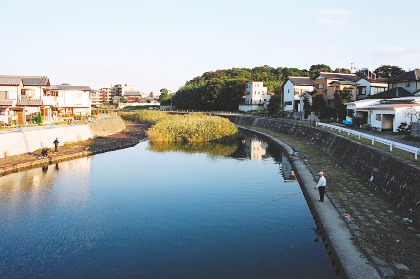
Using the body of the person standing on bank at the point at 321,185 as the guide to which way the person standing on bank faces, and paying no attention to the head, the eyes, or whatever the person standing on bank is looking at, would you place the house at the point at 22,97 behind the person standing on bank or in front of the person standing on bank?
in front

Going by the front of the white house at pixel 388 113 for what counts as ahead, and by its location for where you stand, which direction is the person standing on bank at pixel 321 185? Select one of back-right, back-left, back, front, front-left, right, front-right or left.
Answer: front-left

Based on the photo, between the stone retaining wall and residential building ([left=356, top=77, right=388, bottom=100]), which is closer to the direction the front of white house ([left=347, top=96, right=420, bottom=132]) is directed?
the stone retaining wall

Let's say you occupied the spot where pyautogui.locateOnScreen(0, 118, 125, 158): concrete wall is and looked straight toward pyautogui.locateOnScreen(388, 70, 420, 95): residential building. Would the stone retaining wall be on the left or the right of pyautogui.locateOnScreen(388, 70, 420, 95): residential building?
right

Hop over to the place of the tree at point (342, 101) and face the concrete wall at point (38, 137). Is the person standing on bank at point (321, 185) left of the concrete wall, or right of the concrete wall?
left

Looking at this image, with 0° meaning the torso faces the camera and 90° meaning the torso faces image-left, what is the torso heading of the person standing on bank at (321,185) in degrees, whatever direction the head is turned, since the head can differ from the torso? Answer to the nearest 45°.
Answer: approximately 90°

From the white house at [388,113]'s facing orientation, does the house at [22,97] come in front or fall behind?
in front

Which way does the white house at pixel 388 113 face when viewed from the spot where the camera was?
facing the viewer and to the left of the viewer

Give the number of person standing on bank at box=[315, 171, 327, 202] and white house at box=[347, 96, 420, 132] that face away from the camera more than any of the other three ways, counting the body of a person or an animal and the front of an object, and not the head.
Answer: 0

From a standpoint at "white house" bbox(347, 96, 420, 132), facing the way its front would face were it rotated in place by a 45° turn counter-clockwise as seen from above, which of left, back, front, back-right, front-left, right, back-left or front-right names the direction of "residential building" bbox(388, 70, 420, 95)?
back
